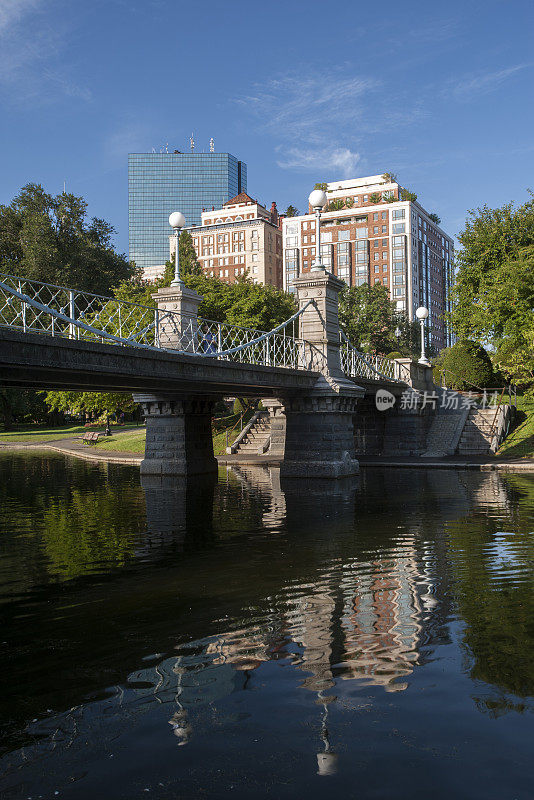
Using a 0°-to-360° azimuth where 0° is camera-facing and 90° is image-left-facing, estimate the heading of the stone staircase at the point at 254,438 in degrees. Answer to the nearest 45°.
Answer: approximately 45°

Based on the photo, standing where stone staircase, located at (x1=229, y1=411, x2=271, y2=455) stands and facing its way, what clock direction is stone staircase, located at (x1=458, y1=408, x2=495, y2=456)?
stone staircase, located at (x1=458, y1=408, x2=495, y2=456) is roughly at 8 o'clock from stone staircase, located at (x1=229, y1=411, x2=271, y2=455).

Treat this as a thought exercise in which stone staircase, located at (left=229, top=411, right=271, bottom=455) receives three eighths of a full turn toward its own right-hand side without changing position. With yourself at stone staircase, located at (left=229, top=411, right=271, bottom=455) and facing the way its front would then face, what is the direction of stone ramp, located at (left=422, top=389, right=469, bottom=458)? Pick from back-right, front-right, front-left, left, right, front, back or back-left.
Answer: right

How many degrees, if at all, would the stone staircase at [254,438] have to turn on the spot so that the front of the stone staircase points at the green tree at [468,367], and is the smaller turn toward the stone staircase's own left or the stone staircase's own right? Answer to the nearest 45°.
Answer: approximately 135° to the stone staircase's own left

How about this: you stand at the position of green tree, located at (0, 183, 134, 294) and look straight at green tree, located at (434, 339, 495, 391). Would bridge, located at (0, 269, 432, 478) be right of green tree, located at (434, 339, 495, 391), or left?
right

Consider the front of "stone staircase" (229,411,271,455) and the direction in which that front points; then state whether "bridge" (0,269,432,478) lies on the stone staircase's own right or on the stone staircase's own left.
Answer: on the stone staircase's own left

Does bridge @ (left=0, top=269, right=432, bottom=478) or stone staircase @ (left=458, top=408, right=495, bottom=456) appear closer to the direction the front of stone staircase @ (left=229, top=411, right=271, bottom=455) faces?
the bridge

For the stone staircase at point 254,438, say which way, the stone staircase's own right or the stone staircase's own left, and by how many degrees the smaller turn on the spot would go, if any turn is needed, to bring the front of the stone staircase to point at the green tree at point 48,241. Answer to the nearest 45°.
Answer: approximately 90° to the stone staircase's own right

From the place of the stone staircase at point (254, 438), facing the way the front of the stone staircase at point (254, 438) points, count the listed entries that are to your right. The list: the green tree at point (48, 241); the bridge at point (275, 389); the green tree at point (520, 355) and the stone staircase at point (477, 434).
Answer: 1
